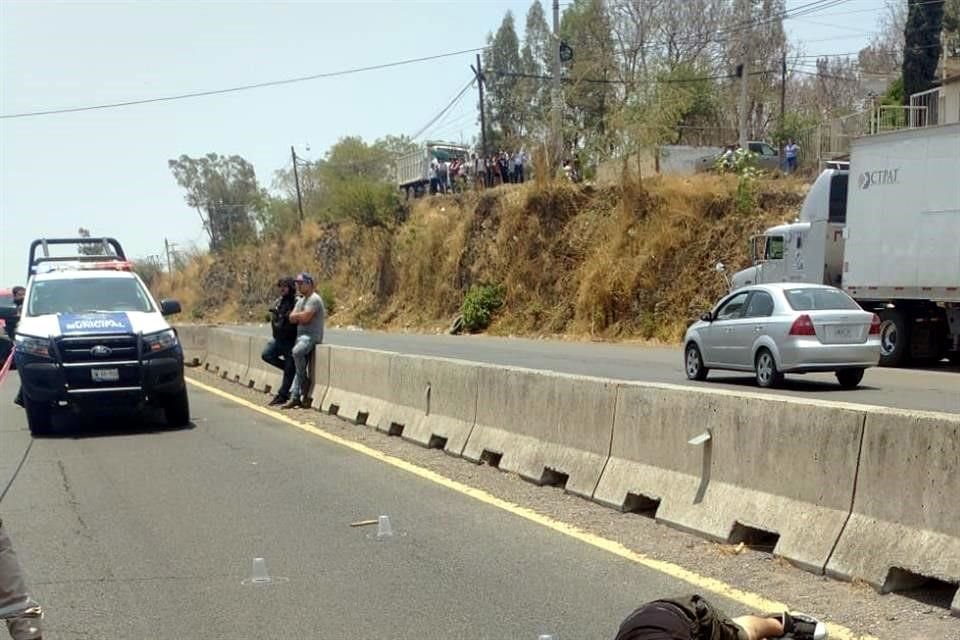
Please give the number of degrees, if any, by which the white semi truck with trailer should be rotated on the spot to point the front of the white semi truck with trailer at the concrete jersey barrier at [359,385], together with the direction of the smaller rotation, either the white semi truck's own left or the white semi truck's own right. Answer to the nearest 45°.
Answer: approximately 90° to the white semi truck's own left

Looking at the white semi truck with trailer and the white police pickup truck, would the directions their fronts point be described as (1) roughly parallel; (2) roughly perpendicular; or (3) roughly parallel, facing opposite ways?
roughly parallel, facing opposite ways

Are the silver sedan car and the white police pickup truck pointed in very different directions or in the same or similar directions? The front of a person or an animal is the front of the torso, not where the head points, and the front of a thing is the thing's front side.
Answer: very different directions

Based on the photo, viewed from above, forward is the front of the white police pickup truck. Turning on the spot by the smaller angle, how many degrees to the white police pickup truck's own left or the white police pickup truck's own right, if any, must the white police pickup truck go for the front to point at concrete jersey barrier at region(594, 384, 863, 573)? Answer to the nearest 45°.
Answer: approximately 45° to the white police pickup truck's own left

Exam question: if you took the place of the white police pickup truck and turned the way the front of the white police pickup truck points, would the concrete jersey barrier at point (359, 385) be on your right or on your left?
on your left

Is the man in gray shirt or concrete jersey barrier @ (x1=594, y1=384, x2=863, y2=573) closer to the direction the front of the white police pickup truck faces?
the concrete jersey barrier

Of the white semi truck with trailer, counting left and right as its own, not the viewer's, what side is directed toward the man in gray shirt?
left

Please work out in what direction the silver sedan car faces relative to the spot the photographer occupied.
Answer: facing away from the viewer and to the left of the viewer

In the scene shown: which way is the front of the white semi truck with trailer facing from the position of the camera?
facing away from the viewer and to the left of the viewer

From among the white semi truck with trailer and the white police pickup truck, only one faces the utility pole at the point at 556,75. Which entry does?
the white semi truck with trailer

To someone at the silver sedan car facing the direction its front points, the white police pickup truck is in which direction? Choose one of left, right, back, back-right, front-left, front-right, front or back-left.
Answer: left

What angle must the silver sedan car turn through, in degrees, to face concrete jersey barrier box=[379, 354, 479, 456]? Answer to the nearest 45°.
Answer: approximately 90° to its left

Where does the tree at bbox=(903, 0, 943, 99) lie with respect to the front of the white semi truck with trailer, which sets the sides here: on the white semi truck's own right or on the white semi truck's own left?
on the white semi truck's own right

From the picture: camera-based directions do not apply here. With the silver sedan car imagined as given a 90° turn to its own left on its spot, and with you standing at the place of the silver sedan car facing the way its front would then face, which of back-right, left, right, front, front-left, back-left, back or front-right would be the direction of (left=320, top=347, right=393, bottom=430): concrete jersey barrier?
front

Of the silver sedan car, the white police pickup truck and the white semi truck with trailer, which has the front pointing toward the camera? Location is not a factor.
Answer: the white police pickup truck

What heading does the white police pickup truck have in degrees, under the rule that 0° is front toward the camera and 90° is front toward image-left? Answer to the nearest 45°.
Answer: approximately 0°
